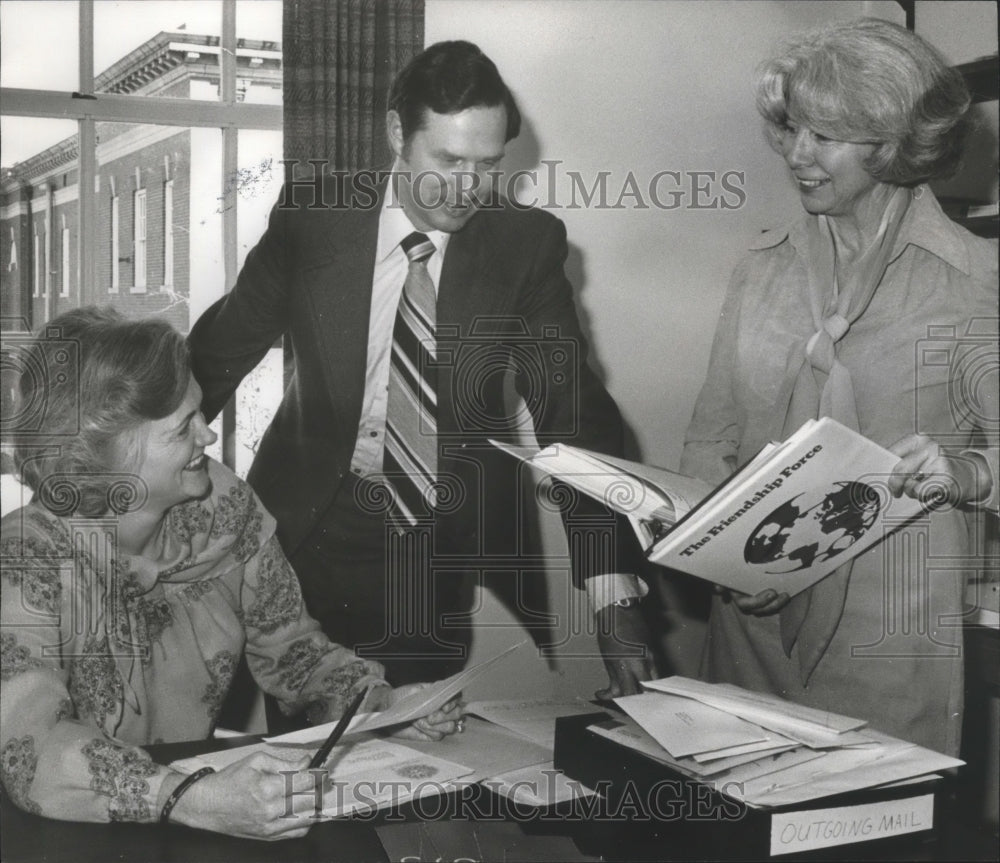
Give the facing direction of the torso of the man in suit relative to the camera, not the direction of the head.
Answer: toward the camera

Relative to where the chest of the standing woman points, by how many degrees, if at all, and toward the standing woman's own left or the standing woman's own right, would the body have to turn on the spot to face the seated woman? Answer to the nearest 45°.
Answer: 0° — they already face them

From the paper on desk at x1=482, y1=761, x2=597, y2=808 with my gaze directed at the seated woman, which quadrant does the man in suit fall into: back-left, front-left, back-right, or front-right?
front-right

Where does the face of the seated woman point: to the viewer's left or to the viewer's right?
to the viewer's right

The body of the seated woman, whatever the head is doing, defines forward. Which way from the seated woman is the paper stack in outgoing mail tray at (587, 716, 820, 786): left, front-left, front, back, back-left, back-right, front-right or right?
front

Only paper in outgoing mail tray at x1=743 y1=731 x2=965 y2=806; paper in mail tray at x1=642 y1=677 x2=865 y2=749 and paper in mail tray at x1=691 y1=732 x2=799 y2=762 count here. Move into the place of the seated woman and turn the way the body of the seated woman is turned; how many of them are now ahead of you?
3

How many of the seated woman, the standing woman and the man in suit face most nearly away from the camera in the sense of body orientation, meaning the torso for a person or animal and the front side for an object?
0

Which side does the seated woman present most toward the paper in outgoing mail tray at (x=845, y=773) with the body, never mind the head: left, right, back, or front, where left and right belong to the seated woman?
front

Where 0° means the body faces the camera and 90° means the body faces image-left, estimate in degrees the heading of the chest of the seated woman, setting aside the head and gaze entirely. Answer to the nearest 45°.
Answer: approximately 315°

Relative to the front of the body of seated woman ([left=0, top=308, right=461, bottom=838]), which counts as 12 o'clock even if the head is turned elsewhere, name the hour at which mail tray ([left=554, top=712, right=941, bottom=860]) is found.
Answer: The mail tray is roughly at 12 o'clock from the seated woman.

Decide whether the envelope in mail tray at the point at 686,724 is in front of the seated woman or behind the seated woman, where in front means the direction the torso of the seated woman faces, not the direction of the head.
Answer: in front

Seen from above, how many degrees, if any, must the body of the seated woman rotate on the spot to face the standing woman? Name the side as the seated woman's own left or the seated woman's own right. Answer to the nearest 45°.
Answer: approximately 45° to the seated woman's own left
